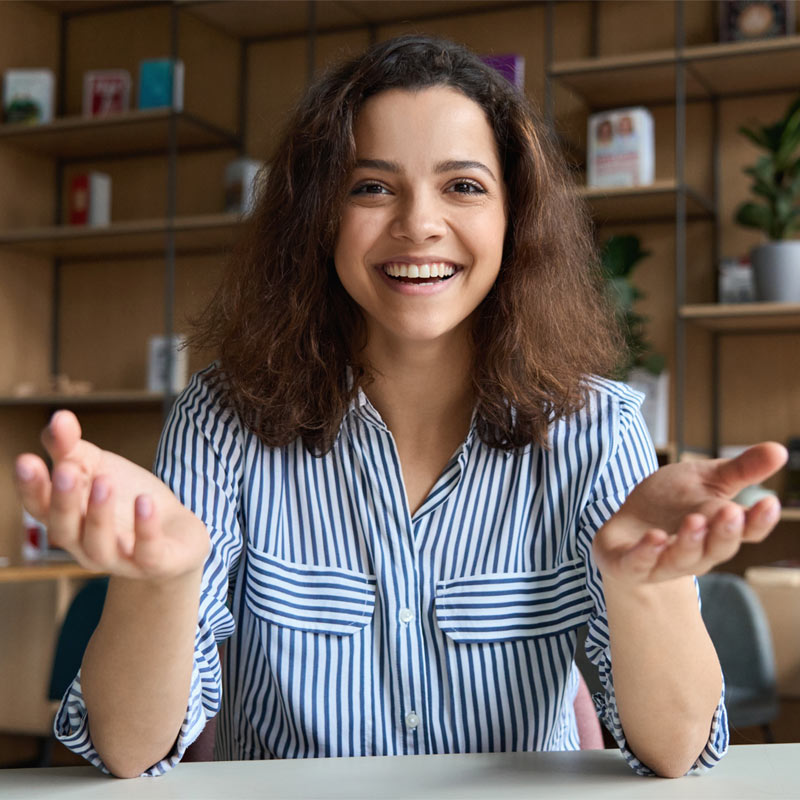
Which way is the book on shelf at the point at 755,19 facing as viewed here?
toward the camera

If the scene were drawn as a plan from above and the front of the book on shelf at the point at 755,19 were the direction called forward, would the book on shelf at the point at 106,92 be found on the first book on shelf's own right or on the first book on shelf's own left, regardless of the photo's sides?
on the first book on shelf's own right

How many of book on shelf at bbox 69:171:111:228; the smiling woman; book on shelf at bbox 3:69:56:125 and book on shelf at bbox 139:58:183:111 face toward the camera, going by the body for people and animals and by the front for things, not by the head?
4

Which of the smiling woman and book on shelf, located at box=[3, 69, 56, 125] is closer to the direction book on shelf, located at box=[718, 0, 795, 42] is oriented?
the smiling woman

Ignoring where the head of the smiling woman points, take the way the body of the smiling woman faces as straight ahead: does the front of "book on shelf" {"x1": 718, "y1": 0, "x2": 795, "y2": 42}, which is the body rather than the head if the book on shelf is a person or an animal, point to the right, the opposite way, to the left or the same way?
the same way

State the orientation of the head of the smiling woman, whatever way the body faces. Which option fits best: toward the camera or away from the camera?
toward the camera

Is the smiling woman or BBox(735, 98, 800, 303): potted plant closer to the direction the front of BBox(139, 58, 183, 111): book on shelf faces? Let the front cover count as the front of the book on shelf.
the smiling woman

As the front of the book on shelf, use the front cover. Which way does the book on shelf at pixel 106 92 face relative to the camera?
toward the camera

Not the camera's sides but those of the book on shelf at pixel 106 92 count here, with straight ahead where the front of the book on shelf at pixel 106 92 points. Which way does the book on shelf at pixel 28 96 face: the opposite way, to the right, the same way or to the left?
the same way

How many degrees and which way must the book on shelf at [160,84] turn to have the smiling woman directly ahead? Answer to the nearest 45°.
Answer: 0° — it already faces them

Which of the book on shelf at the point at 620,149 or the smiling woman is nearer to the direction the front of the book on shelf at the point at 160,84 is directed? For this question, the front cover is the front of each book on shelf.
the smiling woman

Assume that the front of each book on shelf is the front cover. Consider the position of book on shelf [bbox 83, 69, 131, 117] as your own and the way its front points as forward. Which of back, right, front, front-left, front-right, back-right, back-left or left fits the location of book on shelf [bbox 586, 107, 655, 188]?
front-left

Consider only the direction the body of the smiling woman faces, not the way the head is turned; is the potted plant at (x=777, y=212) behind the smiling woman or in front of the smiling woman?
behind

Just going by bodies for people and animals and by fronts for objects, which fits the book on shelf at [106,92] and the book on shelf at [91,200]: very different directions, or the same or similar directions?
same or similar directions

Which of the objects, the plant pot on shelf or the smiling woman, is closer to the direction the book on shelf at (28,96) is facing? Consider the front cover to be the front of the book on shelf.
the smiling woman

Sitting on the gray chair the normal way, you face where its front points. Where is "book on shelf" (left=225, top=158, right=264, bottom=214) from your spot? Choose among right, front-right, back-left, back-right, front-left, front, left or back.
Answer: right
